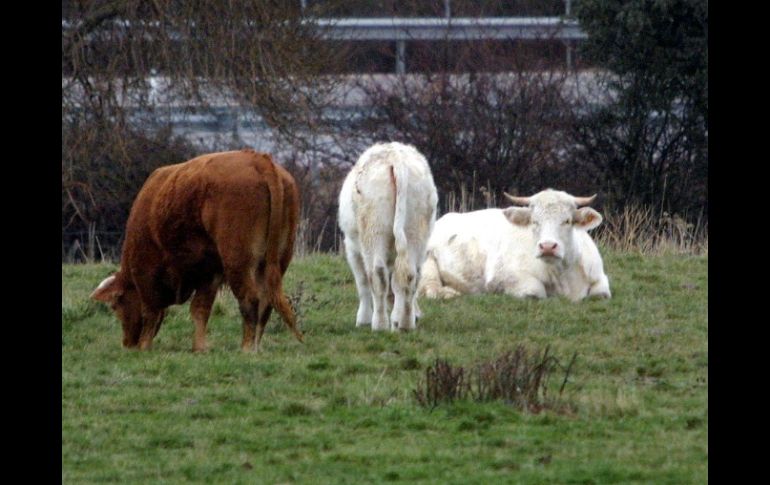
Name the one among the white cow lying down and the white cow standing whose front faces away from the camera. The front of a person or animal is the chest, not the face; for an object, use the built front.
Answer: the white cow standing

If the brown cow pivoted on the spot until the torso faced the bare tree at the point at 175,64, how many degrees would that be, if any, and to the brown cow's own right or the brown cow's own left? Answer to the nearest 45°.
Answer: approximately 45° to the brown cow's own right

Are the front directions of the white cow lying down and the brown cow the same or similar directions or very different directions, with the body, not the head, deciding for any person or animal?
very different directions

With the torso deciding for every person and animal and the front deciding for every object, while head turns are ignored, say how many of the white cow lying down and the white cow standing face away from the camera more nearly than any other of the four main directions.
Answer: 1

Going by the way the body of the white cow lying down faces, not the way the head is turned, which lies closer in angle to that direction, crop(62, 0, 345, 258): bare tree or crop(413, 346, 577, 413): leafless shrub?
the leafless shrub

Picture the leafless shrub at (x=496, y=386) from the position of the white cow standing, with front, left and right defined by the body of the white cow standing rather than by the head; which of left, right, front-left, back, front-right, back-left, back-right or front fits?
back

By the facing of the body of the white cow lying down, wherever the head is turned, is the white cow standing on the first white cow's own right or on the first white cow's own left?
on the first white cow's own right

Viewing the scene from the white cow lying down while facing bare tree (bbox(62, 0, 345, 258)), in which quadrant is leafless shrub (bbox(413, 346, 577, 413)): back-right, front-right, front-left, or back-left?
back-left

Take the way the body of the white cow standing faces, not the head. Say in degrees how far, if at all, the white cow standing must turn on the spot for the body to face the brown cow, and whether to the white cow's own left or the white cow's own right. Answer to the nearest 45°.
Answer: approximately 135° to the white cow's own left

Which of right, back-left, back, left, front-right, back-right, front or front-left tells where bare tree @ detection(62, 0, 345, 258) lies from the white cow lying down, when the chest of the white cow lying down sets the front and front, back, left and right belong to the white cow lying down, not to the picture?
back

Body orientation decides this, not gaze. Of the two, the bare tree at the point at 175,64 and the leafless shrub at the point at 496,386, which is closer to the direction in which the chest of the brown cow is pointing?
the bare tree

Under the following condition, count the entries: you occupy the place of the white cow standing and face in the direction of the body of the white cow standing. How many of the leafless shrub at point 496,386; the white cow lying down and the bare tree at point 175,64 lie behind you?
1

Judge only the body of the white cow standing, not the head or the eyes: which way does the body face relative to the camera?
away from the camera

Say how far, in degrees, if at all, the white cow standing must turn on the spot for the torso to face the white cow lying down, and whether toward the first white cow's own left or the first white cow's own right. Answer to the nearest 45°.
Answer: approximately 45° to the first white cow's own right

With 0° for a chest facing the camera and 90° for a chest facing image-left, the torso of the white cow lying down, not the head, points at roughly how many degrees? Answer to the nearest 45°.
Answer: approximately 315°

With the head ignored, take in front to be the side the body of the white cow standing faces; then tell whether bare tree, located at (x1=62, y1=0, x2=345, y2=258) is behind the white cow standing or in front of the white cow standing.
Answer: in front

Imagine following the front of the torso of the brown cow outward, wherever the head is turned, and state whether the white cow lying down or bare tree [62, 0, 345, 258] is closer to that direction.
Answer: the bare tree
